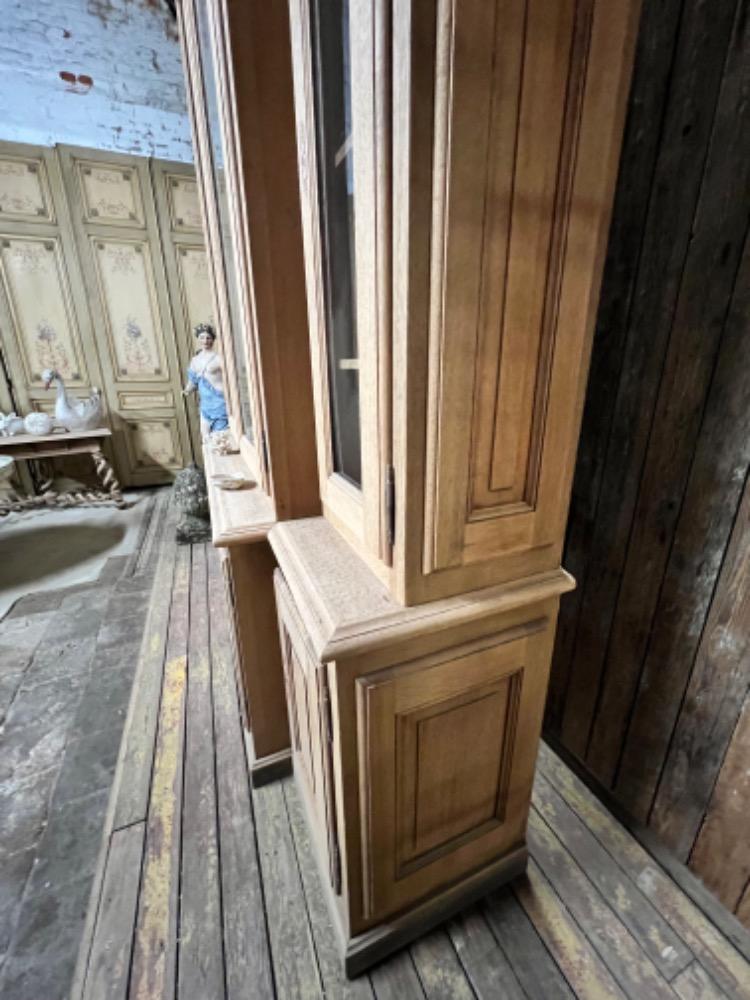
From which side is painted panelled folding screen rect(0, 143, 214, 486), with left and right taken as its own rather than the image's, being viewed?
front

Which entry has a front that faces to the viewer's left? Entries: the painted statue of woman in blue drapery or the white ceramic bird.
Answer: the white ceramic bird

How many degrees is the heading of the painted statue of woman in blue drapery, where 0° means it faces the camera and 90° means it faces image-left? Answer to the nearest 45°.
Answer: approximately 0°

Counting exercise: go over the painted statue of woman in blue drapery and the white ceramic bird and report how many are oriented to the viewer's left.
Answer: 1

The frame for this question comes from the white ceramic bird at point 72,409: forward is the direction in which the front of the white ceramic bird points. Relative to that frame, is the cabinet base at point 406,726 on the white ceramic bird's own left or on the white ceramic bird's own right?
on the white ceramic bird's own left

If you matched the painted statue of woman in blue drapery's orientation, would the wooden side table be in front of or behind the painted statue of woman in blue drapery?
behind

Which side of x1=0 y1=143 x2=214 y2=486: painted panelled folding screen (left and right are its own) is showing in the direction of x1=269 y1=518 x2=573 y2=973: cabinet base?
front

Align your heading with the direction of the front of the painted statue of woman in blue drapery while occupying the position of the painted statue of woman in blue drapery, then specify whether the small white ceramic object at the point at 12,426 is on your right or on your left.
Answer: on your right

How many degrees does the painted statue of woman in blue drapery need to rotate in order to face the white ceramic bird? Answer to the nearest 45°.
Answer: approximately 135° to its right

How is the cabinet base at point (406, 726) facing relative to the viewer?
to the viewer's left

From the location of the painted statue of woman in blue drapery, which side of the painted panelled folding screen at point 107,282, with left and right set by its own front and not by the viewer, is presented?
front

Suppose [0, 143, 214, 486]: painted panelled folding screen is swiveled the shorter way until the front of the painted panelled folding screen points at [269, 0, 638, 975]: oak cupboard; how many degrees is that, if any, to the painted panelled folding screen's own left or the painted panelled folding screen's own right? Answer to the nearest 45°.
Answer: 0° — it already faces it

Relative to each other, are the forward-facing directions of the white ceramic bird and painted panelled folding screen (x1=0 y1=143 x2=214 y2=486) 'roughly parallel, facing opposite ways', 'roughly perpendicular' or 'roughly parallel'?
roughly perpendicular

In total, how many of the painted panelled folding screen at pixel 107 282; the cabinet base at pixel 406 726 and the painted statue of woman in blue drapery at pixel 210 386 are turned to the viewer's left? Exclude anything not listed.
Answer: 1

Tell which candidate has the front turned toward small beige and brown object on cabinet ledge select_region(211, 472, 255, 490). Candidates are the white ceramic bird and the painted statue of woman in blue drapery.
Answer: the painted statue of woman in blue drapery

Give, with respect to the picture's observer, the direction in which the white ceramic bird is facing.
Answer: facing to the left of the viewer
